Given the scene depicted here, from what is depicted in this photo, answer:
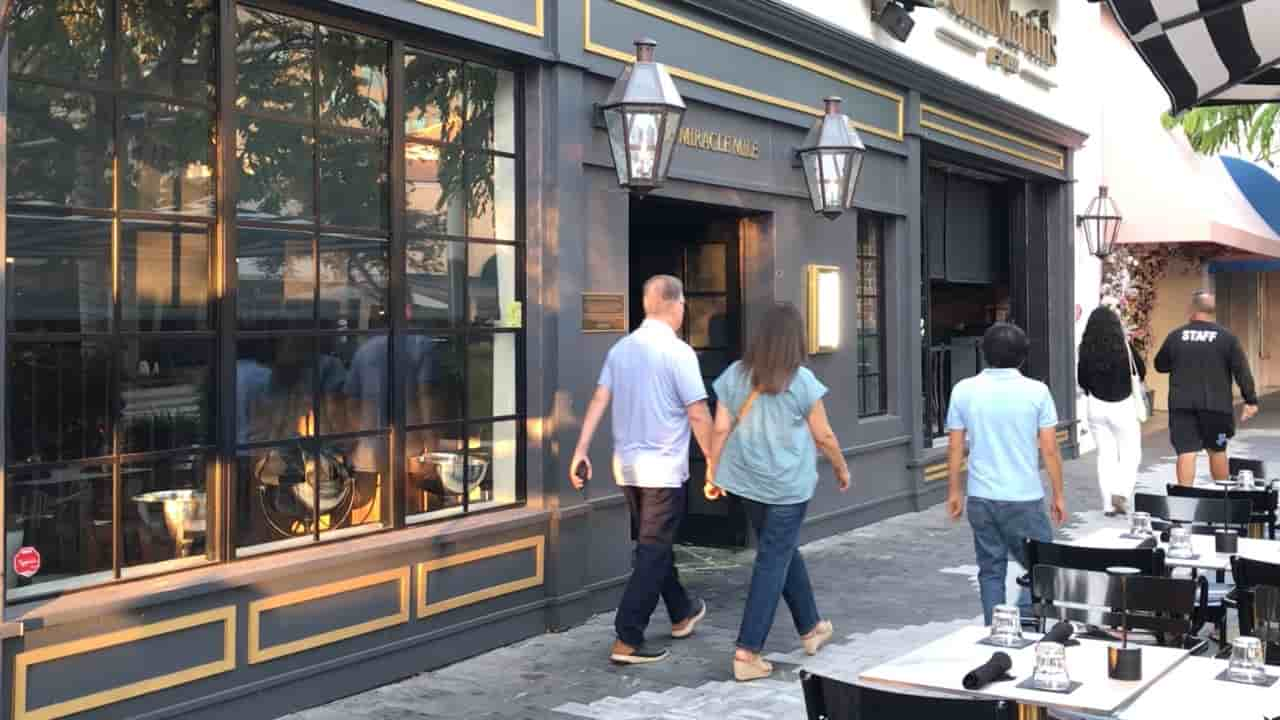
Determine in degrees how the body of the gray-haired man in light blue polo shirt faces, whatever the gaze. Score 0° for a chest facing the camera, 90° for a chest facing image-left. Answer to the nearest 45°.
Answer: approximately 225°

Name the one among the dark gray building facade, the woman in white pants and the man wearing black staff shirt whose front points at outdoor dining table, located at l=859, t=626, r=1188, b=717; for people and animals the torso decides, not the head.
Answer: the dark gray building facade

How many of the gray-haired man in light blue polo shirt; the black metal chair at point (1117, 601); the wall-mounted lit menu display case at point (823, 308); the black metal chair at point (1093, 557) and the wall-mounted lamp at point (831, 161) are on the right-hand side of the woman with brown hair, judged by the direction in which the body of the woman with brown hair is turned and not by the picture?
2

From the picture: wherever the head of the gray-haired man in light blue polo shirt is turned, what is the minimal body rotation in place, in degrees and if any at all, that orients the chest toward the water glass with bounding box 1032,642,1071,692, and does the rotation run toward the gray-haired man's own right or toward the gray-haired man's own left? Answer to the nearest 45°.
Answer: approximately 135° to the gray-haired man's own right

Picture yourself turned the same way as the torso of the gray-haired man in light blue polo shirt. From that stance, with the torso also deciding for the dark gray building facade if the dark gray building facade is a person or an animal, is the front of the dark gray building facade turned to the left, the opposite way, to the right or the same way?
to the right

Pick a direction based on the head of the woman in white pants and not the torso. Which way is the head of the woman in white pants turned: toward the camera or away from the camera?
away from the camera

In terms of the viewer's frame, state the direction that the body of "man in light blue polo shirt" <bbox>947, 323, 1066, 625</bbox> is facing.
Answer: away from the camera

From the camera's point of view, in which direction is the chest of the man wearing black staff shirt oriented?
away from the camera

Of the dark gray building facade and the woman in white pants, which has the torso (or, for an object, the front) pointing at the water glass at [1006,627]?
the dark gray building facade

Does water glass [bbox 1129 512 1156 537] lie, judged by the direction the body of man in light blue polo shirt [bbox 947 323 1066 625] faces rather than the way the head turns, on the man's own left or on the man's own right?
on the man's own right

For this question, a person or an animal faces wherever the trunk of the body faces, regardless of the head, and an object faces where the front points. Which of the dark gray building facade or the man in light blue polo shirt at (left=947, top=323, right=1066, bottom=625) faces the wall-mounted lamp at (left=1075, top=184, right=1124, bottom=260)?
the man in light blue polo shirt

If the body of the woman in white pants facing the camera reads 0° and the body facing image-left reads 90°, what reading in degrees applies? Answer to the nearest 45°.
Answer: approximately 180°

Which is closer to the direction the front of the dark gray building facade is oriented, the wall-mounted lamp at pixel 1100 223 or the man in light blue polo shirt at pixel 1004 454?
the man in light blue polo shirt
